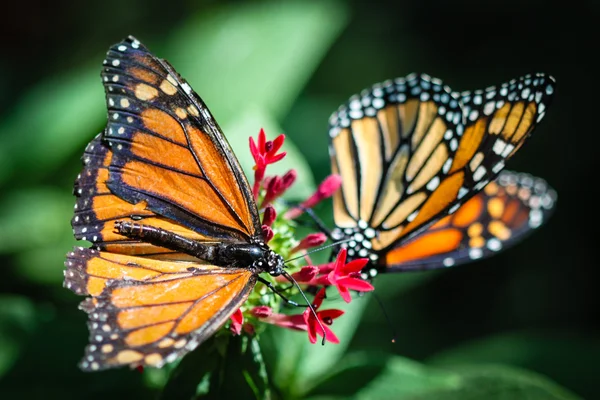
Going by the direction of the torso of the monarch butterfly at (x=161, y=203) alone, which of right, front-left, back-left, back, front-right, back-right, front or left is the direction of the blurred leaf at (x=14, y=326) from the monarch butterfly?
back-left

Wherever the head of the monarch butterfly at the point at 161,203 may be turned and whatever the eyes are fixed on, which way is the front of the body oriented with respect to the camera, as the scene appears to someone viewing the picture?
to the viewer's right
